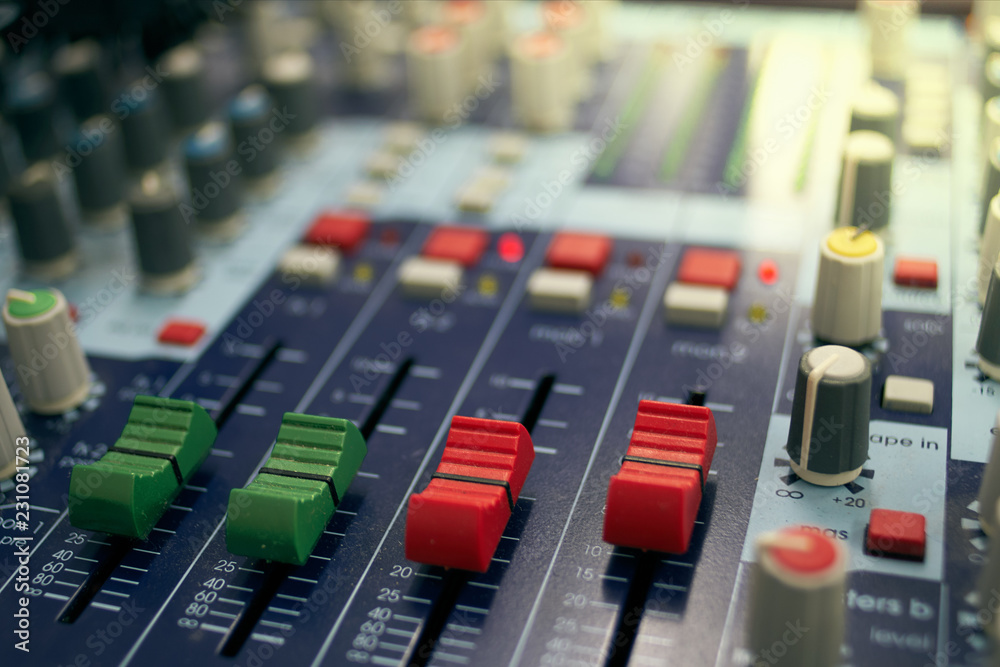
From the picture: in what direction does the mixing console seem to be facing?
toward the camera
